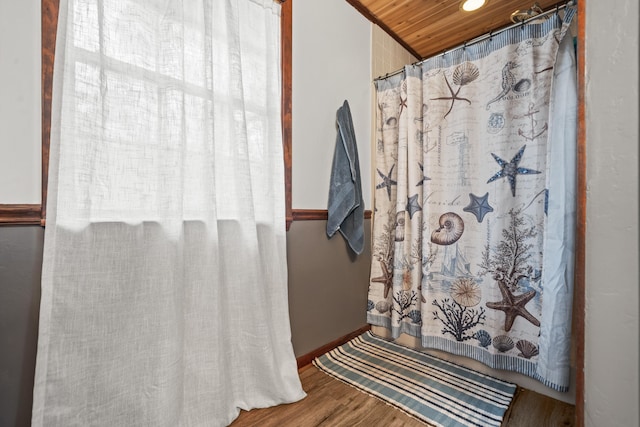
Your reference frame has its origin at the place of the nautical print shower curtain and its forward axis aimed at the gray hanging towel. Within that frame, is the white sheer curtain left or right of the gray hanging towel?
left

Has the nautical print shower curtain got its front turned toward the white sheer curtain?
yes

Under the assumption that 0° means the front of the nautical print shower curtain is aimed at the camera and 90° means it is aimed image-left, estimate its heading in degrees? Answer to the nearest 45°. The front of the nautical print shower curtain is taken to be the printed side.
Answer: approximately 45°

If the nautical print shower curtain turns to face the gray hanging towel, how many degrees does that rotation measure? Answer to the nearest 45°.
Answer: approximately 45° to its right
